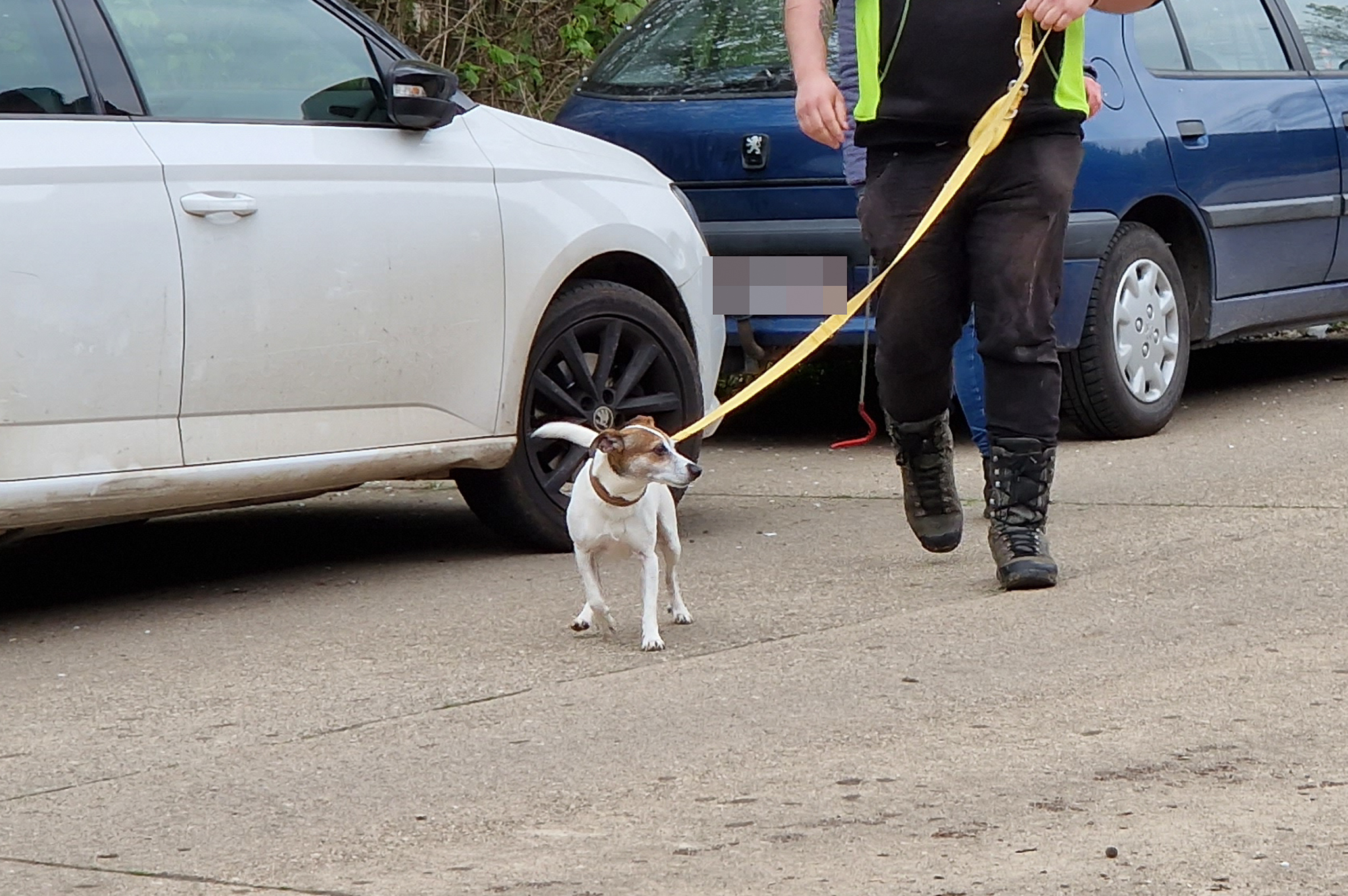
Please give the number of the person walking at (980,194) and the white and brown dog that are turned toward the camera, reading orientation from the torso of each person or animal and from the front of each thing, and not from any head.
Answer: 2

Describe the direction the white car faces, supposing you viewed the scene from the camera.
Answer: facing away from the viewer and to the right of the viewer

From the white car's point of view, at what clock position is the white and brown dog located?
The white and brown dog is roughly at 3 o'clock from the white car.

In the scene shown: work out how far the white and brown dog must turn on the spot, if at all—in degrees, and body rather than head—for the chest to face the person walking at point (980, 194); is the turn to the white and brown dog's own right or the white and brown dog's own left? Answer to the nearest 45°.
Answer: approximately 135° to the white and brown dog's own left

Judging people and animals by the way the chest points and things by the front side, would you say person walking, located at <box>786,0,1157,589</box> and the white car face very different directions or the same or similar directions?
very different directions

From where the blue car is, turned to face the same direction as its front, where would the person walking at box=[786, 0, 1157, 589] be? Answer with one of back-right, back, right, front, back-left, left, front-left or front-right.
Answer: back-right

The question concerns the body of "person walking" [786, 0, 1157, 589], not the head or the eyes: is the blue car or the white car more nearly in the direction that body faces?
the white car

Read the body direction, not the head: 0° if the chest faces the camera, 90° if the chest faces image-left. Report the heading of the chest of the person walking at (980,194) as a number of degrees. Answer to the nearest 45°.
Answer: approximately 0°

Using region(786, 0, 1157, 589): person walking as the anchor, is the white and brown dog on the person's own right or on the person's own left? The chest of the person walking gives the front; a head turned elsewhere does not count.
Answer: on the person's own right

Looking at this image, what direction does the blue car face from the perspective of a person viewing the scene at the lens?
facing away from the viewer and to the right of the viewer

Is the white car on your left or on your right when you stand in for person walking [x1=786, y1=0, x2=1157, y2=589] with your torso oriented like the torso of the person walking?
on your right

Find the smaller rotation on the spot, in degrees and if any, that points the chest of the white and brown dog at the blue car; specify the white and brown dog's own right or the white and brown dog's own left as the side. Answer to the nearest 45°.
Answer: approximately 135° to the white and brown dog's own left

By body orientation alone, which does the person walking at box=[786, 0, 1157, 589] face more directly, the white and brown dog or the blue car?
the white and brown dog

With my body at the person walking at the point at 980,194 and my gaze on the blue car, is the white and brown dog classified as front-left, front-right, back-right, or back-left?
back-left
